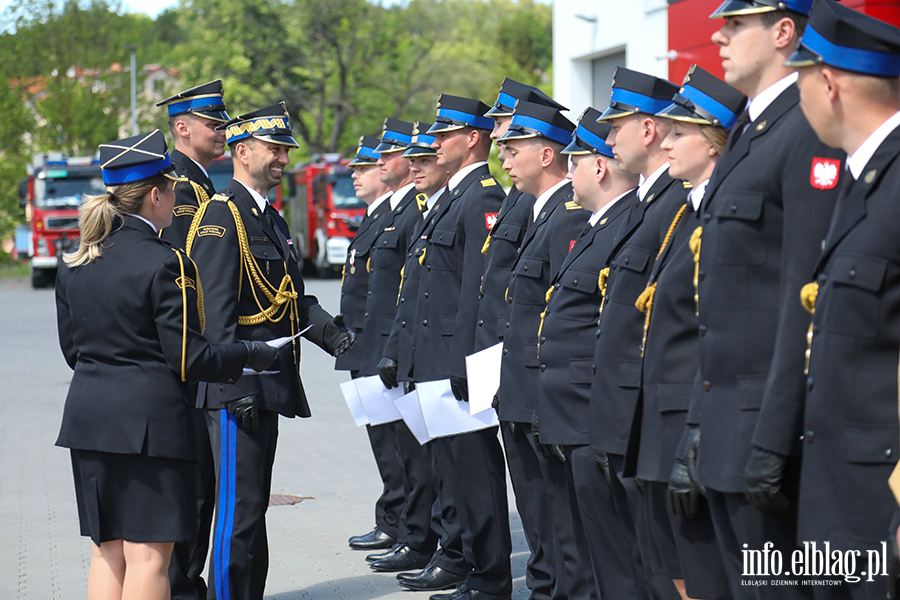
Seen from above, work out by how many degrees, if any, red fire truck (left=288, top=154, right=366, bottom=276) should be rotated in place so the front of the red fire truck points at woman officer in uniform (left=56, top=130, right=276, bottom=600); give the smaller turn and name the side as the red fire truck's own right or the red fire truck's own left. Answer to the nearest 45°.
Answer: approximately 45° to the red fire truck's own right

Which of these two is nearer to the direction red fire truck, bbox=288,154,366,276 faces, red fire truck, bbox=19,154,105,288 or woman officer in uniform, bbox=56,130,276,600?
the woman officer in uniform

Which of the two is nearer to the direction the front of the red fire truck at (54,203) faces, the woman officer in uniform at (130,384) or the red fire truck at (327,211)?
the woman officer in uniform

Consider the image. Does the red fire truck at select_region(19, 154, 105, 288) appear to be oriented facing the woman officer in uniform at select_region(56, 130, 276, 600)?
yes

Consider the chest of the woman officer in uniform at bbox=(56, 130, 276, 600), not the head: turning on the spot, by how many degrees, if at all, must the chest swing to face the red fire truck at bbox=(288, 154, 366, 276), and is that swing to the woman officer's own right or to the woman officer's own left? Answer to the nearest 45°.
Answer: approximately 45° to the woman officer's own left

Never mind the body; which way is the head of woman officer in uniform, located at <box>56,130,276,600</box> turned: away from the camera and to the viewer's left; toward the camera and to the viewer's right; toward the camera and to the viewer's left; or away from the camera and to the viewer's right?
away from the camera and to the viewer's right

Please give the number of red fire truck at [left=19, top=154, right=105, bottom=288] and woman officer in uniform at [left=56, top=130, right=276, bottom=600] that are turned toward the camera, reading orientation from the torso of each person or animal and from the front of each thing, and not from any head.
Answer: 1

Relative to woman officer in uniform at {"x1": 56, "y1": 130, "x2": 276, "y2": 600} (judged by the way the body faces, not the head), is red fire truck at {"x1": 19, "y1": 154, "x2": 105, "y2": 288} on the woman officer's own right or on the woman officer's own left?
on the woman officer's own left

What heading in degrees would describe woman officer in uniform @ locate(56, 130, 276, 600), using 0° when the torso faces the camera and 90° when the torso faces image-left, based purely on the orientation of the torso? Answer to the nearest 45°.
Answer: approximately 225°

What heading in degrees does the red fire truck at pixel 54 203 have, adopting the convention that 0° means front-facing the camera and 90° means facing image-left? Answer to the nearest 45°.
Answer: approximately 0°

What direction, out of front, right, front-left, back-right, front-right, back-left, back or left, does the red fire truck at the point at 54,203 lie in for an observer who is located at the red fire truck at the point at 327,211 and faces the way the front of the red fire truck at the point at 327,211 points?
back-right

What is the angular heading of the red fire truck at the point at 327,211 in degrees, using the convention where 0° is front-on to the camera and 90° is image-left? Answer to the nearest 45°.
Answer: approximately 315°
